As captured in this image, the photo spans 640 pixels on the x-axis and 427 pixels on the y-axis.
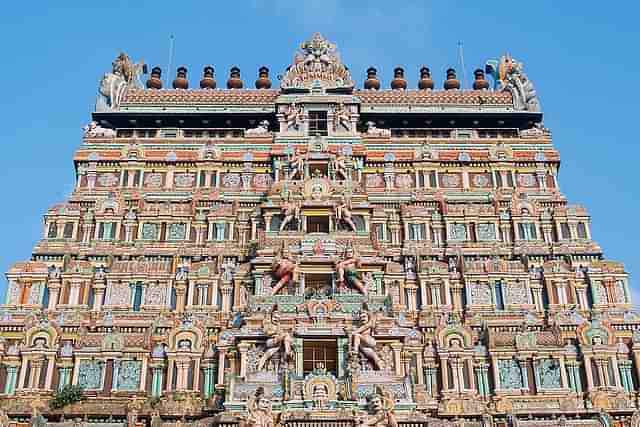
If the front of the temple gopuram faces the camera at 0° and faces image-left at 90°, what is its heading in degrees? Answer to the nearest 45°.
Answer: approximately 0°
